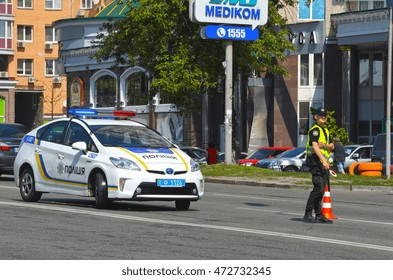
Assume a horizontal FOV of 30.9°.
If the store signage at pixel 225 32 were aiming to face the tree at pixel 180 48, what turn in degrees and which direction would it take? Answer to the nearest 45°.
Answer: approximately 135° to its right

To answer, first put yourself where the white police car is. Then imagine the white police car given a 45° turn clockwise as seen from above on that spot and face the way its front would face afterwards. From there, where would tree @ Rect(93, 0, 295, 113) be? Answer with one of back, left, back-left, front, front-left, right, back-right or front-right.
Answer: back

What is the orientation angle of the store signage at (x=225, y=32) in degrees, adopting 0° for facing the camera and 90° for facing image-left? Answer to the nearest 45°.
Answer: approximately 0°

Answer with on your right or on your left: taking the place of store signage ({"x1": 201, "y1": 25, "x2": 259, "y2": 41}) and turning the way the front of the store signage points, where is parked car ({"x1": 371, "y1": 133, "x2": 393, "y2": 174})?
on your left

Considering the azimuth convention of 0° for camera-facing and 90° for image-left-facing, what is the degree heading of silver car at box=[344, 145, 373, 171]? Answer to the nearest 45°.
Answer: approximately 45°

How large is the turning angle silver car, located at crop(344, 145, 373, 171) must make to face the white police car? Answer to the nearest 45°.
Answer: approximately 45° to its left
